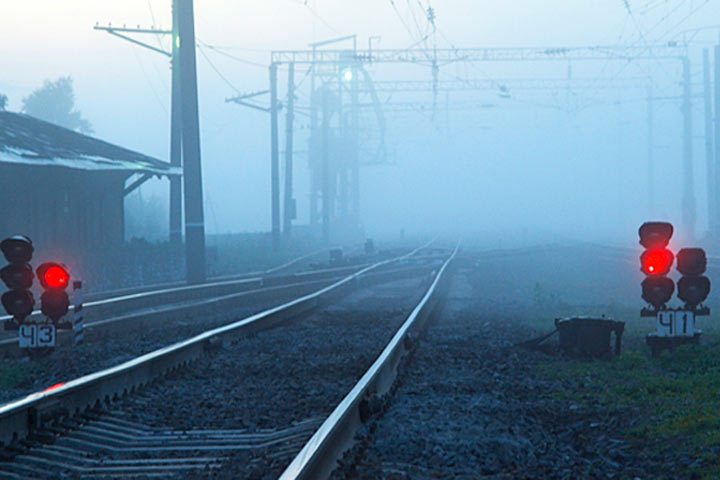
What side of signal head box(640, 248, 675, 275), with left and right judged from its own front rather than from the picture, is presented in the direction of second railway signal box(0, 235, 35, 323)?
right

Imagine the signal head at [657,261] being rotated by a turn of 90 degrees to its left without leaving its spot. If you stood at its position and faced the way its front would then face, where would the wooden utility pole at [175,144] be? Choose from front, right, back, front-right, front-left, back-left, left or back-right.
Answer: back-left

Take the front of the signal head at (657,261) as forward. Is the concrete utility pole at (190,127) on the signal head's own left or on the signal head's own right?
on the signal head's own right

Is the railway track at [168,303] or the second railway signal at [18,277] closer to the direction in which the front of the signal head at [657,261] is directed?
the second railway signal

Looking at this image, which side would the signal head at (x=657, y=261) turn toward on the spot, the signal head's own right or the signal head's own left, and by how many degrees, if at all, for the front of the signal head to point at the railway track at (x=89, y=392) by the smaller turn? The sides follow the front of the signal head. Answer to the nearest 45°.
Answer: approximately 45° to the signal head's own right

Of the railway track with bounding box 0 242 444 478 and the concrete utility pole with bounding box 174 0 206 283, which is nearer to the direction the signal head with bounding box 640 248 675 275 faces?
the railway track

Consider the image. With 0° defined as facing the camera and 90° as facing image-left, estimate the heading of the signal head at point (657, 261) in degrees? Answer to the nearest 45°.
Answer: approximately 0°

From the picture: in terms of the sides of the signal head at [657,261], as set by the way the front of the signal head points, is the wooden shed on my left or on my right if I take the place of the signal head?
on my right

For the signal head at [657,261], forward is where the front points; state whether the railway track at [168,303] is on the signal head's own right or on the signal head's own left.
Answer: on the signal head's own right
